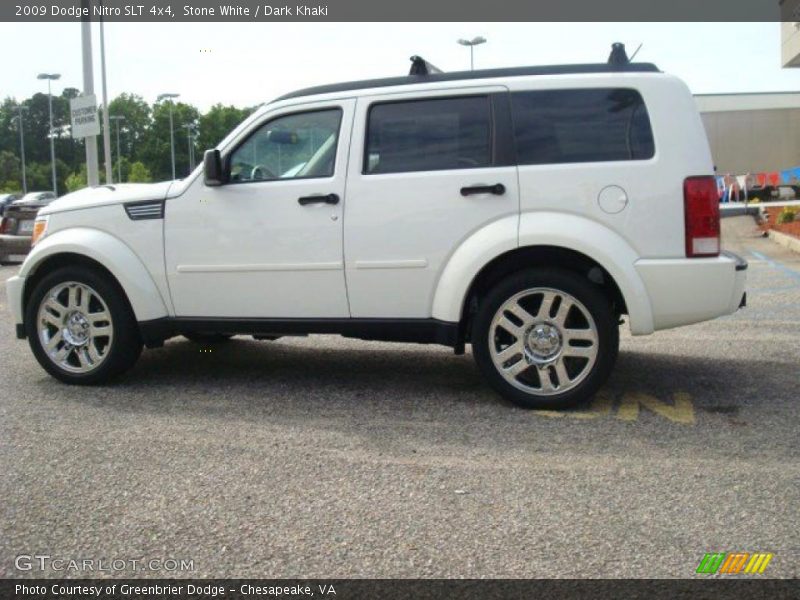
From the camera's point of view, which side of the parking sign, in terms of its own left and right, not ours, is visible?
front

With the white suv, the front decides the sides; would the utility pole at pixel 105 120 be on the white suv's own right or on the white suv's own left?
on the white suv's own right

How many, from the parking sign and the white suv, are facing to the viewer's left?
1

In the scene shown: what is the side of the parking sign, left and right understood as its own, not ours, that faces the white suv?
front

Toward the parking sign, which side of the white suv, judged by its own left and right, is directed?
right

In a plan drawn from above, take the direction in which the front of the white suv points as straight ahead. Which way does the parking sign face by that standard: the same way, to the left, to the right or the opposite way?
to the left

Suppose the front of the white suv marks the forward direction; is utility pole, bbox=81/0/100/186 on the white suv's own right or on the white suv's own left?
on the white suv's own right

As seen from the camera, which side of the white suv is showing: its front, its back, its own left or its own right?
left
